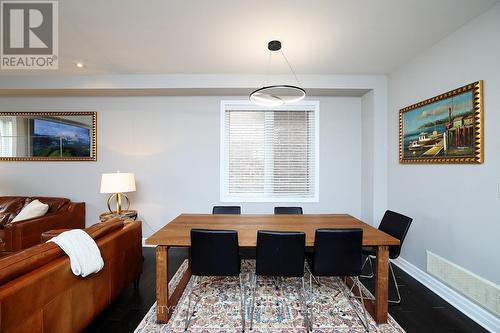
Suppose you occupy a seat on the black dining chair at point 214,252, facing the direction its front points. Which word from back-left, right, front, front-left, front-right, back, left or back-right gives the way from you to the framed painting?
right

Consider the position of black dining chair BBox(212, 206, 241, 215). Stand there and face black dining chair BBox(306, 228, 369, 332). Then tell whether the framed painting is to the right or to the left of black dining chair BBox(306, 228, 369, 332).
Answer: left

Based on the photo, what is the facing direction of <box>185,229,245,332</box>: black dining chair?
away from the camera

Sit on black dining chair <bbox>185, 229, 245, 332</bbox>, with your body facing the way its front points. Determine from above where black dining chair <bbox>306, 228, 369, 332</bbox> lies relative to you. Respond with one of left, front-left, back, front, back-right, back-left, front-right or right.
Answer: right

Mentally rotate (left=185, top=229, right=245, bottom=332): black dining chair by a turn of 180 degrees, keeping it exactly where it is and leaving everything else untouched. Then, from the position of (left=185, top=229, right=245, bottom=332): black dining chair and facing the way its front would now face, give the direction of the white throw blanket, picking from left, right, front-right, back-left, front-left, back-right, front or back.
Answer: right

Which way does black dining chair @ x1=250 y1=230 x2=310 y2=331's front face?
away from the camera

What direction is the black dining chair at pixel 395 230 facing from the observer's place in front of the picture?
facing the viewer and to the left of the viewer

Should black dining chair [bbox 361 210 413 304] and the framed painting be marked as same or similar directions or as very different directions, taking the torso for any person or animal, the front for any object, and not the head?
same or similar directions

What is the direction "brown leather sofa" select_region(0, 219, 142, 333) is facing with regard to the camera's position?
facing away from the viewer and to the left of the viewer

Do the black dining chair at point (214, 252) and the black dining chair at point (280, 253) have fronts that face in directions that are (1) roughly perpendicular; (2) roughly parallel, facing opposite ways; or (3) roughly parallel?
roughly parallel

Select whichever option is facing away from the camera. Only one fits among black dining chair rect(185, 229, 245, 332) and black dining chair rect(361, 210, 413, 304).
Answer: black dining chair rect(185, 229, 245, 332)

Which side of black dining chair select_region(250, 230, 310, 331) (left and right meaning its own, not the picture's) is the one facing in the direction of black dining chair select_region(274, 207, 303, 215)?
front

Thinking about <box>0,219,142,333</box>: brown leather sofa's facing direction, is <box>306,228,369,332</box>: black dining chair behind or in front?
behind
